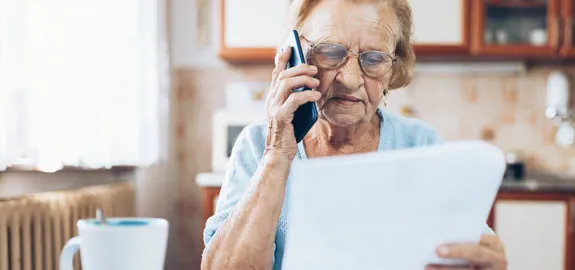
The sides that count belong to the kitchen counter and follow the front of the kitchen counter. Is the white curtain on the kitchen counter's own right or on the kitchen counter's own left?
on the kitchen counter's own right

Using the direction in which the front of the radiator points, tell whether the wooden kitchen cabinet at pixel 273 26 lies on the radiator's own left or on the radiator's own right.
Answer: on the radiator's own left

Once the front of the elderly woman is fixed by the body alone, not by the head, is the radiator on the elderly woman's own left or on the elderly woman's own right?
on the elderly woman's own right

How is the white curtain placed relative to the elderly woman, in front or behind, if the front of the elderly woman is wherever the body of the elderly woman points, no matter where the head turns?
behind

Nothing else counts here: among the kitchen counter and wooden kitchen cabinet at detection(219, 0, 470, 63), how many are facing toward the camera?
2

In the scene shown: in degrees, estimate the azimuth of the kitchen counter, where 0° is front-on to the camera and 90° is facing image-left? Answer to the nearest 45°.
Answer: approximately 0°
